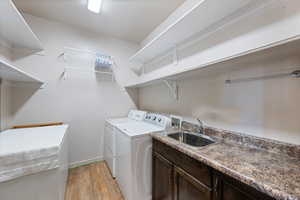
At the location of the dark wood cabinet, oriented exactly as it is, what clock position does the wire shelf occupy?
The wire shelf is roughly at 2 o'clock from the dark wood cabinet.

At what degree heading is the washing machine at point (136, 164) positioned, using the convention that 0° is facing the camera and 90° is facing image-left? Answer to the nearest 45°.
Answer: approximately 45°

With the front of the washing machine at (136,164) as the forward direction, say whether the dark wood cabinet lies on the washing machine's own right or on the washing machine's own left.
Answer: on the washing machine's own left

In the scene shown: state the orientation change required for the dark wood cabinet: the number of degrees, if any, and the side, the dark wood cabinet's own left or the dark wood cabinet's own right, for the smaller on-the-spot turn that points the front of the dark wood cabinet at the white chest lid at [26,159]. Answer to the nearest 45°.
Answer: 0° — it already faces it

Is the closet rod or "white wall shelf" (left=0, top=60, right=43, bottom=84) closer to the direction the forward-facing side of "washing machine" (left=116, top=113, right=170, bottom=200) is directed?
the white wall shelf

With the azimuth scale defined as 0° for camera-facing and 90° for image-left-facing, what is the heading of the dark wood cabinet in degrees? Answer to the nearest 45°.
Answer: approximately 45°
